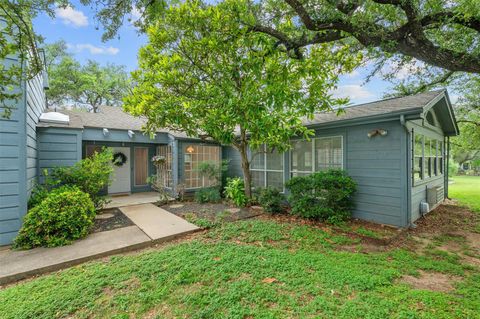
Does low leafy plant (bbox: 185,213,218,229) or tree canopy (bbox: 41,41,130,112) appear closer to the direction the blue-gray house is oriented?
the low leafy plant

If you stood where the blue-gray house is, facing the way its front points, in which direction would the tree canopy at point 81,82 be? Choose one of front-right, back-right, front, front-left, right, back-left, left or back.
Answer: back-right

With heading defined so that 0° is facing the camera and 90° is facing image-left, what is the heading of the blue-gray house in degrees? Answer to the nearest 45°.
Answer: approximately 0°

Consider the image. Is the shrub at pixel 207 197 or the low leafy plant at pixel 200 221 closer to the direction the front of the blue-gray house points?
the low leafy plant
